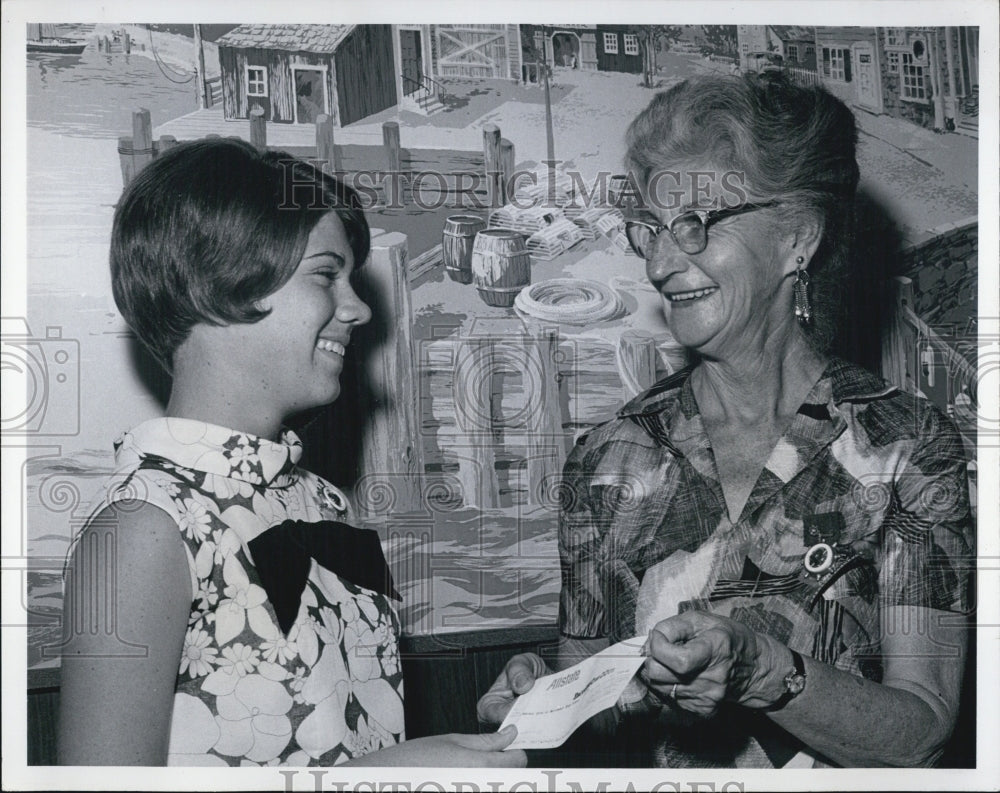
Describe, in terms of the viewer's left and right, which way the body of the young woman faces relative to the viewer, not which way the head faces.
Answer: facing the viewer and to the right of the viewer

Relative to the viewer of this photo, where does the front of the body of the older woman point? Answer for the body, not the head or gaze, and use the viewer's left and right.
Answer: facing the viewer and to the left of the viewer

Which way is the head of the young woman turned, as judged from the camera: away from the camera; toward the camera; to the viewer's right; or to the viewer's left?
to the viewer's right

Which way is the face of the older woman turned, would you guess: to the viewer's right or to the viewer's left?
to the viewer's left

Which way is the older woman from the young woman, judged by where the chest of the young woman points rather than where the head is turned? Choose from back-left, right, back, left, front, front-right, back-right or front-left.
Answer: front-left

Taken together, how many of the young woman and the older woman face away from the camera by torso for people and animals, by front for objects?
0

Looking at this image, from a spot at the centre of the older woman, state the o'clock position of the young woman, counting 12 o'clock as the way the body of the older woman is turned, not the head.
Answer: The young woman is roughly at 1 o'clock from the older woman.
